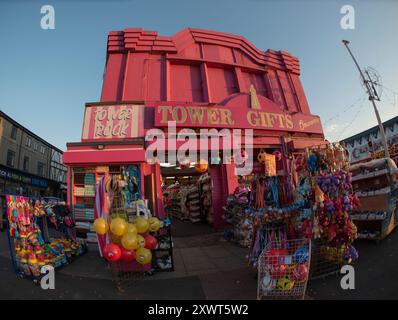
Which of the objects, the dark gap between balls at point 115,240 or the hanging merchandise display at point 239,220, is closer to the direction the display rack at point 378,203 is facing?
the dark gap between balls

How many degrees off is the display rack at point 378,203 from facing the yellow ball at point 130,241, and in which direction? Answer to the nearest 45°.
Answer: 0° — it already faces it

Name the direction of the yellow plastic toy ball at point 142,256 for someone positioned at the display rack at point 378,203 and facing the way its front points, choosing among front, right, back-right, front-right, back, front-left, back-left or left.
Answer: front

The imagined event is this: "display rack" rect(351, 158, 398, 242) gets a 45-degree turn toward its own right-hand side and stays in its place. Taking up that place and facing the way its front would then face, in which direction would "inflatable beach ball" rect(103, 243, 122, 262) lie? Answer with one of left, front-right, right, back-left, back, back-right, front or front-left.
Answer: front-left

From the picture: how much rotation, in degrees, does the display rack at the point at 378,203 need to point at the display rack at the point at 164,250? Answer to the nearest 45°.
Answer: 0° — it already faces it

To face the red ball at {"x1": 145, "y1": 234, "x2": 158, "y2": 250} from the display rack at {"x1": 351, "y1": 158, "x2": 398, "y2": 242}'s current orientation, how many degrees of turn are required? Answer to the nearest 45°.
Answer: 0° — it already faces it

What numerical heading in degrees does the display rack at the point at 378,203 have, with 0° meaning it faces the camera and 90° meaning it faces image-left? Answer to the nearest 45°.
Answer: approximately 45°

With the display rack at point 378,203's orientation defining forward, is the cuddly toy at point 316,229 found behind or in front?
in front

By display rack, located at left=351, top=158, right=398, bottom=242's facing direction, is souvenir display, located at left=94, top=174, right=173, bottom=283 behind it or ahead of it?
ahead
